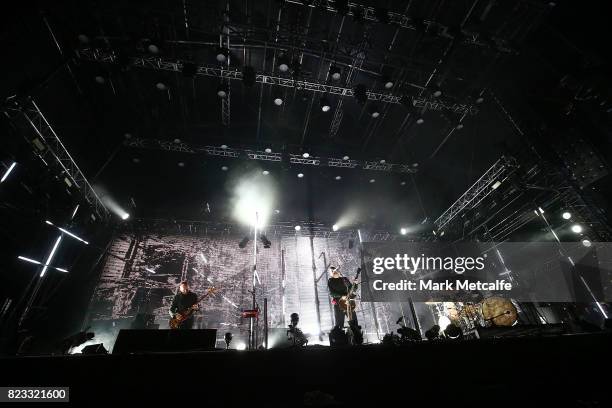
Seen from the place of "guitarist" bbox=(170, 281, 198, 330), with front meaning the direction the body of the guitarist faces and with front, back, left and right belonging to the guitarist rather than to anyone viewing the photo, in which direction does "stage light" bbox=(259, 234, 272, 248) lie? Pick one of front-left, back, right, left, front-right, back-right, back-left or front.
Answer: back-left

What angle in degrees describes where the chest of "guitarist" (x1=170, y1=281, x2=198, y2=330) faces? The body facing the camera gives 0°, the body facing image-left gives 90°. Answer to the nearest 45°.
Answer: approximately 0°

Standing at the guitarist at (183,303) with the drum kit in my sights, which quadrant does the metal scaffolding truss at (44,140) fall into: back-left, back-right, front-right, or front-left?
back-right

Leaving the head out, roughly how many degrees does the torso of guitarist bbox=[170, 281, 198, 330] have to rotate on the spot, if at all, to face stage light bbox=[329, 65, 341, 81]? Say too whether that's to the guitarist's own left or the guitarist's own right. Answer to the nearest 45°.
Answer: approximately 45° to the guitarist's own left

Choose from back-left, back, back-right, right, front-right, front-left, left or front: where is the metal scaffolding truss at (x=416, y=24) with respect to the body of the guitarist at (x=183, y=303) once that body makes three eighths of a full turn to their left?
right

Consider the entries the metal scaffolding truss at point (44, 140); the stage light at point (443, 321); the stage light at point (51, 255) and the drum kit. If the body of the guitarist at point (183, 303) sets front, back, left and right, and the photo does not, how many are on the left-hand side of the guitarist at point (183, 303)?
2
